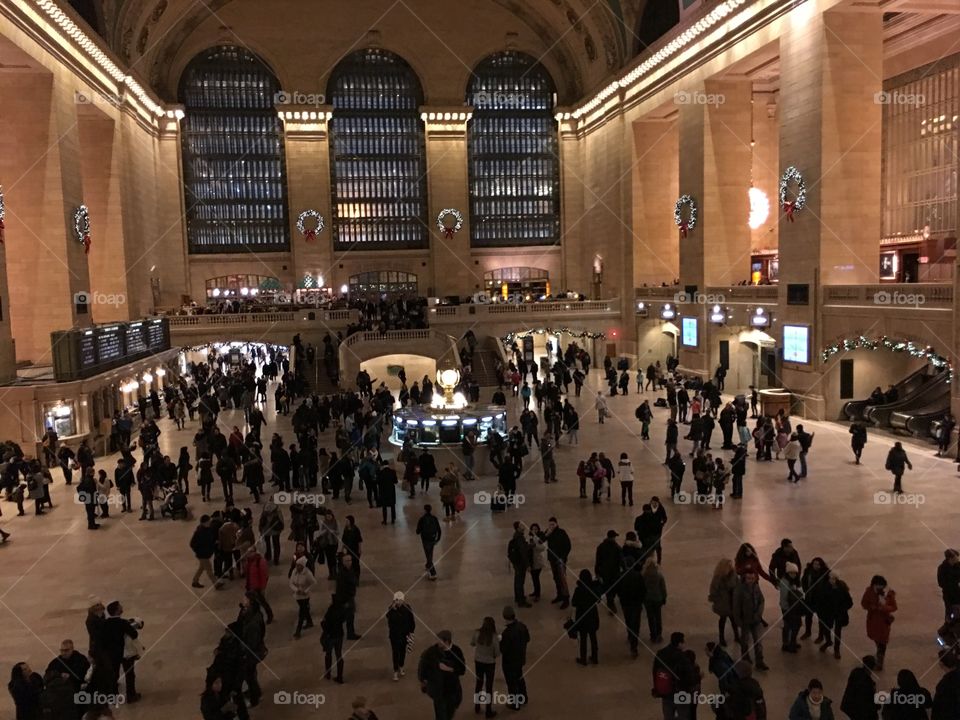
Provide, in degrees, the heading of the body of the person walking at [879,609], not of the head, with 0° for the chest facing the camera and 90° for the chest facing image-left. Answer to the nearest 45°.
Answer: approximately 0°

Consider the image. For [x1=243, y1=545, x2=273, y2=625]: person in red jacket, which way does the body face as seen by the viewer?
away from the camera

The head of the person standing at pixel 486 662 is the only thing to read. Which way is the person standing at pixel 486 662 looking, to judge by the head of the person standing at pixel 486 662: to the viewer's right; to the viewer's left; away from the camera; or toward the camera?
away from the camera

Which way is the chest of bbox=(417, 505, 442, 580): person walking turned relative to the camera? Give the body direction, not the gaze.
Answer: away from the camera

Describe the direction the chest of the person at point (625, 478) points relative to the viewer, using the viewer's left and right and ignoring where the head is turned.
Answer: facing away from the viewer

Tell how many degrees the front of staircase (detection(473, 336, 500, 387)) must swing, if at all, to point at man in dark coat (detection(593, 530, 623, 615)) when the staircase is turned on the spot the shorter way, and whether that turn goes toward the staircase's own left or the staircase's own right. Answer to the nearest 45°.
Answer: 0° — it already faces them
